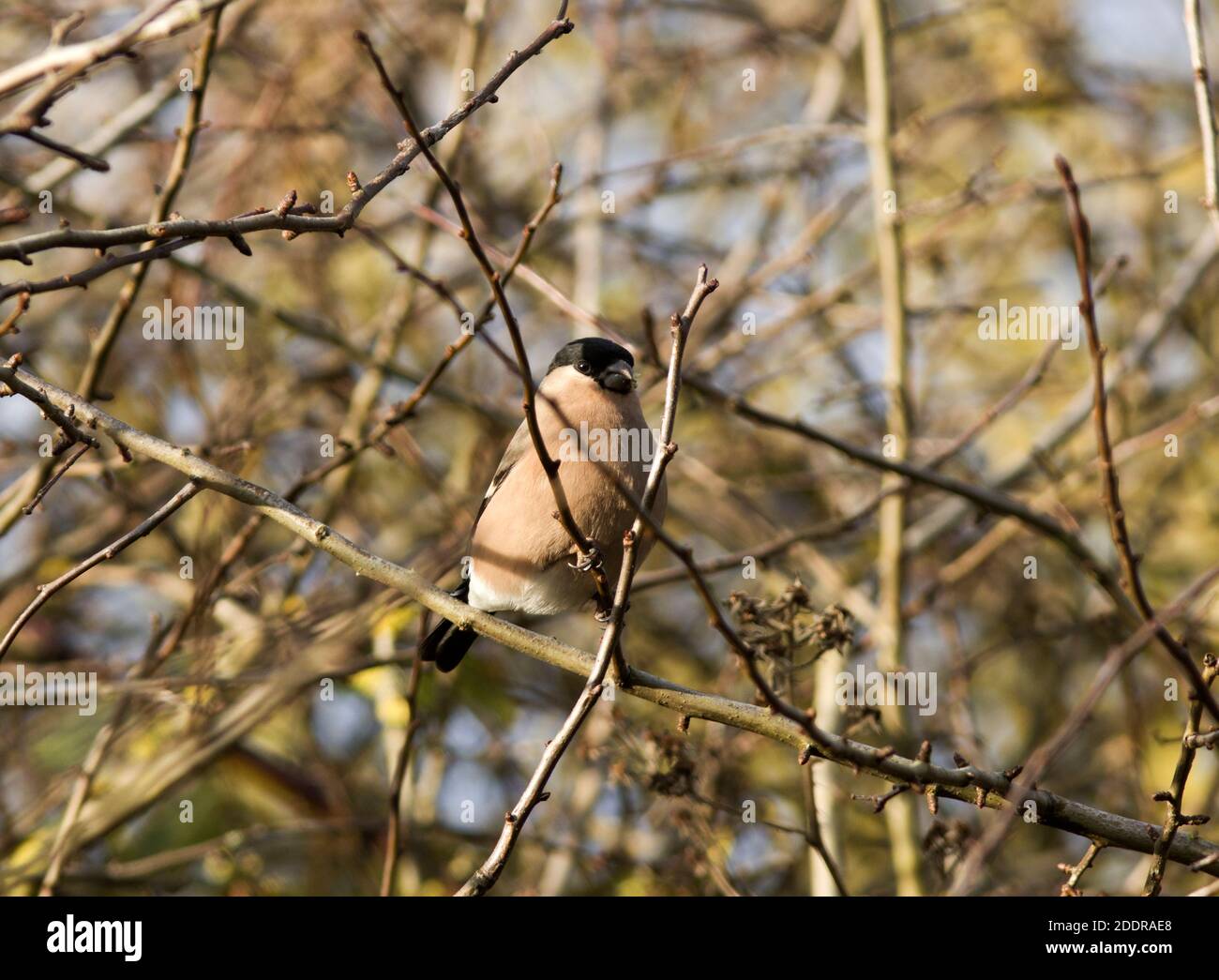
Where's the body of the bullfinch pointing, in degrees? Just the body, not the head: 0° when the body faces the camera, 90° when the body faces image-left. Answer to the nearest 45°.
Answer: approximately 315°
